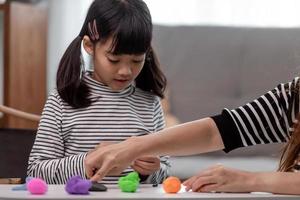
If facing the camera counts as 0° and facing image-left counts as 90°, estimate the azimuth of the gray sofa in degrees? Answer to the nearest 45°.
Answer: approximately 0°

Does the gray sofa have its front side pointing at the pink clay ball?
yes

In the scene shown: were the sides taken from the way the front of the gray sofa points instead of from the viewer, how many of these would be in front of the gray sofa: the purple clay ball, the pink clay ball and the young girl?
3

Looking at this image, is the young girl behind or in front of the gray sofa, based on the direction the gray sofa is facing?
in front

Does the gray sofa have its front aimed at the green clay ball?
yes

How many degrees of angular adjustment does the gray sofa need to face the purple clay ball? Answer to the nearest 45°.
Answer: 0° — it already faces it

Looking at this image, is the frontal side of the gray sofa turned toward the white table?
yes
